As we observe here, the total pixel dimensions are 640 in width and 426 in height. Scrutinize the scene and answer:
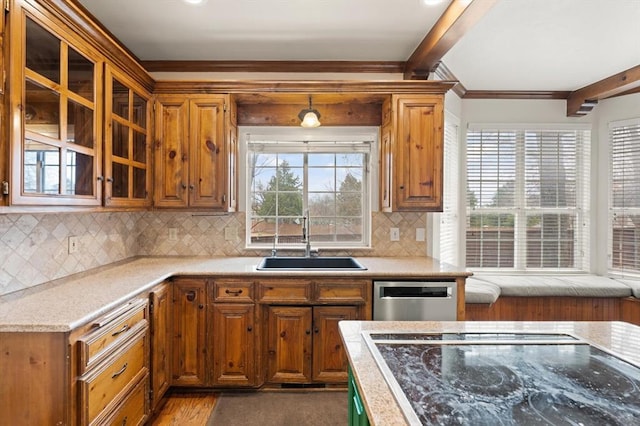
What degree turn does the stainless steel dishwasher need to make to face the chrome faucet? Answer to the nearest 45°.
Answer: approximately 135° to its right

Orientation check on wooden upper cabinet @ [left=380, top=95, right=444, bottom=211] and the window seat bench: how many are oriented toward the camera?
2

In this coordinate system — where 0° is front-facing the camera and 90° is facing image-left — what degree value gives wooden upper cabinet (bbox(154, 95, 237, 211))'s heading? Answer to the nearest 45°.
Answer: approximately 0°

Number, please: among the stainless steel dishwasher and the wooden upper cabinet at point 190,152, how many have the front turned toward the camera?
2

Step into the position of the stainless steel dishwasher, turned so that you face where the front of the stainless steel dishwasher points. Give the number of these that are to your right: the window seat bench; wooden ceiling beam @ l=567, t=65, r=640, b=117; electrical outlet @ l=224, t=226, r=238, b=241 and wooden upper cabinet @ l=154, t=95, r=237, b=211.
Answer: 2

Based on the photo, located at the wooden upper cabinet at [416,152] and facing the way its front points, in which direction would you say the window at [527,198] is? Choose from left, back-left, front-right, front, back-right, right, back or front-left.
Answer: back-left

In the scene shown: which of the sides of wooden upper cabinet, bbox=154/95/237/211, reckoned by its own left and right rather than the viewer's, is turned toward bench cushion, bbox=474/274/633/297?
left
